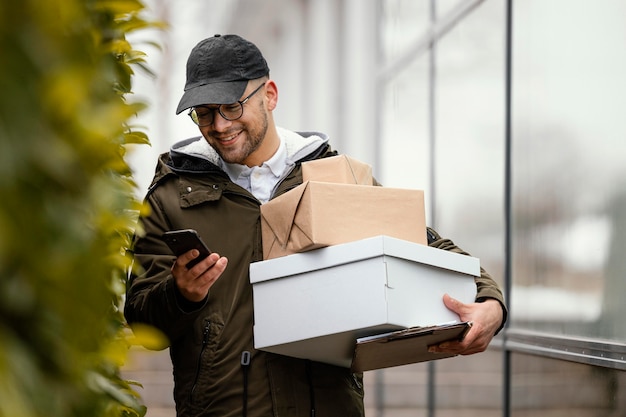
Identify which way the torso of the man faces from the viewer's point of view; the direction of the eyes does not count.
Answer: toward the camera

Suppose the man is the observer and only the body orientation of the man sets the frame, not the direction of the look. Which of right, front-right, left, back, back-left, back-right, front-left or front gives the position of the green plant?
front

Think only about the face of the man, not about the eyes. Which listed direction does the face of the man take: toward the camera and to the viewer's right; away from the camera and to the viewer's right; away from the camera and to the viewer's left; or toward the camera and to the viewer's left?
toward the camera and to the viewer's left
